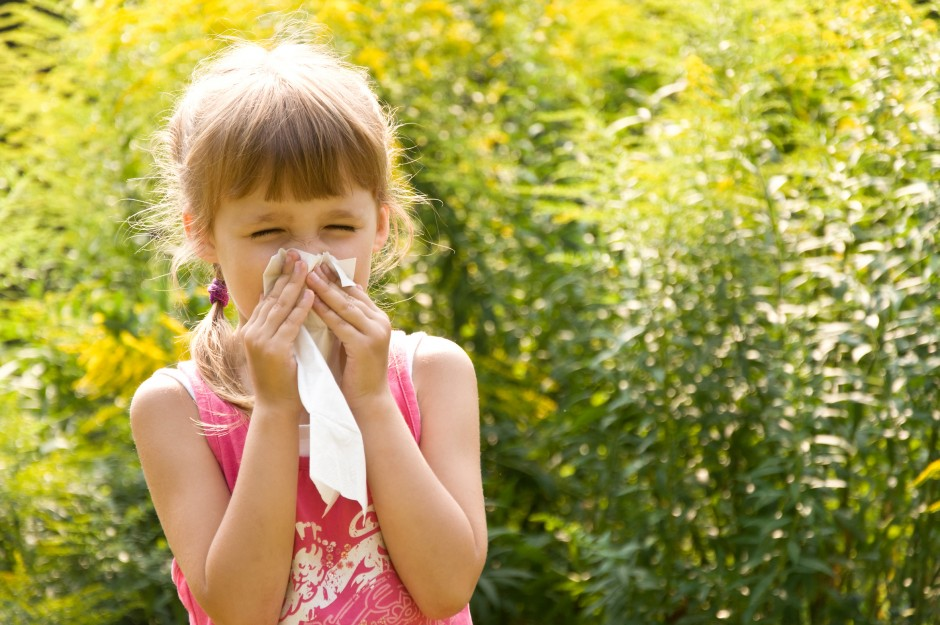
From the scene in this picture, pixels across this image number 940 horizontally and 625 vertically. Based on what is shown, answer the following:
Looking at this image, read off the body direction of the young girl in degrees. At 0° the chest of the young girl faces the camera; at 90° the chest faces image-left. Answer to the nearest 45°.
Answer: approximately 0°
